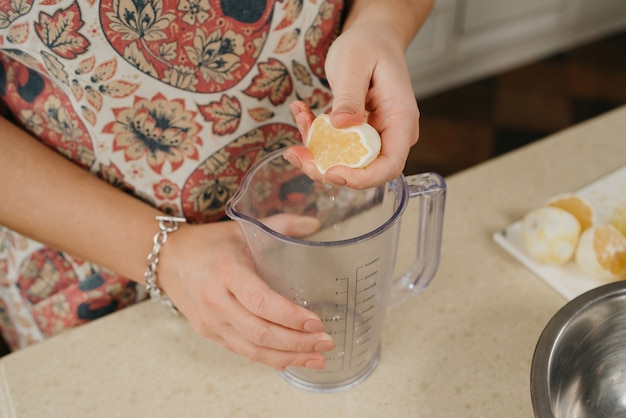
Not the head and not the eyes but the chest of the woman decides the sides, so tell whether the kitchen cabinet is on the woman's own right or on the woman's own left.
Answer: on the woman's own left

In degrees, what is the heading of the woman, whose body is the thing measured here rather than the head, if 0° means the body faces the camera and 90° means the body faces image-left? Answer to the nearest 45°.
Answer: approximately 315°
